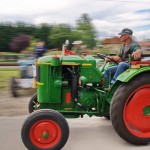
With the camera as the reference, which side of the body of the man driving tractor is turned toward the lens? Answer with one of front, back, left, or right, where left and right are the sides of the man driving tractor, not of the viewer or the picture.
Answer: left

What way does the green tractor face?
to the viewer's left

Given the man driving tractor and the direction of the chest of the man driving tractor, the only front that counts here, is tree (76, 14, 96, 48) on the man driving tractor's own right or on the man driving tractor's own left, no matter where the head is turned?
on the man driving tractor's own right
